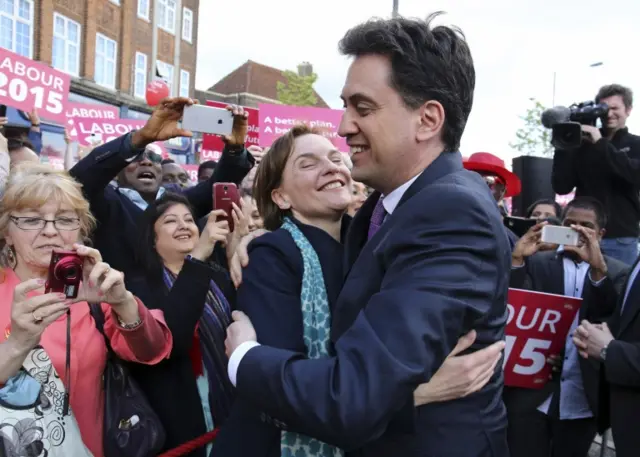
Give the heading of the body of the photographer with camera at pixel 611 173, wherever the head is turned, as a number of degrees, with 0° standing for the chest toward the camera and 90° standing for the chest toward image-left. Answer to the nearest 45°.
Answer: approximately 45°

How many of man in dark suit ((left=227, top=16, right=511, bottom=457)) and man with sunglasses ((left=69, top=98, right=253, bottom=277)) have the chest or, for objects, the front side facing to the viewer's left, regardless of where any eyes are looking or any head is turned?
1

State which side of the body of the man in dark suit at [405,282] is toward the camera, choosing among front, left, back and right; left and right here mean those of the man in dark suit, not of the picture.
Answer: left

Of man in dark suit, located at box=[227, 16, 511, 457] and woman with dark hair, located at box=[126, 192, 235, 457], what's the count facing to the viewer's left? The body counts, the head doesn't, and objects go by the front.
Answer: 1

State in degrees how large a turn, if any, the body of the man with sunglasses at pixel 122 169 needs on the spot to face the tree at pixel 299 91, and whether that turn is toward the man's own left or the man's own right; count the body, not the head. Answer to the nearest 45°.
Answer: approximately 135° to the man's own left

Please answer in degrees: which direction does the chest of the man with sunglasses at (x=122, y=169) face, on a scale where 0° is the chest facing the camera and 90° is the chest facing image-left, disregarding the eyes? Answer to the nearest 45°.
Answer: approximately 315°

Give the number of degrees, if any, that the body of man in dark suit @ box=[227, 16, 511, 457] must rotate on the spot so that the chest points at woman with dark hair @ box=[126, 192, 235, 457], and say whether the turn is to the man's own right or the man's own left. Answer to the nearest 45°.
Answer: approximately 45° to the man's own right
